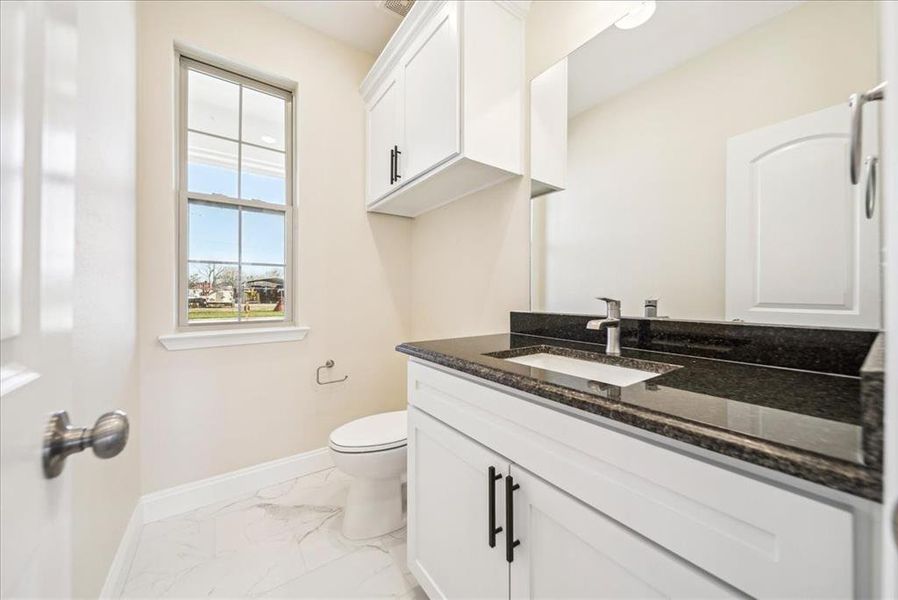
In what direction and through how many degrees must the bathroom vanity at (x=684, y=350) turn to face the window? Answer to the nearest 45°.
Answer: approximately 45° to its right

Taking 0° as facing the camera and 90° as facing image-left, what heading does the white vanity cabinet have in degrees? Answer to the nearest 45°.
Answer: approximately 45°

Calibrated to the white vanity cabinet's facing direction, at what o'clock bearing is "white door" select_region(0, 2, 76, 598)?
The white door is roughly at 12 o'clock from the white vanity cabinet.

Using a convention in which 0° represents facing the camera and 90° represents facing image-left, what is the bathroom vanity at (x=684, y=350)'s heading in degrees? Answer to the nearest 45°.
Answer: approximately 45°

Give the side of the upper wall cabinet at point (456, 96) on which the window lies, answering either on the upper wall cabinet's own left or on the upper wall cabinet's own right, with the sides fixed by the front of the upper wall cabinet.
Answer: on the upper wall cabinet's own right
